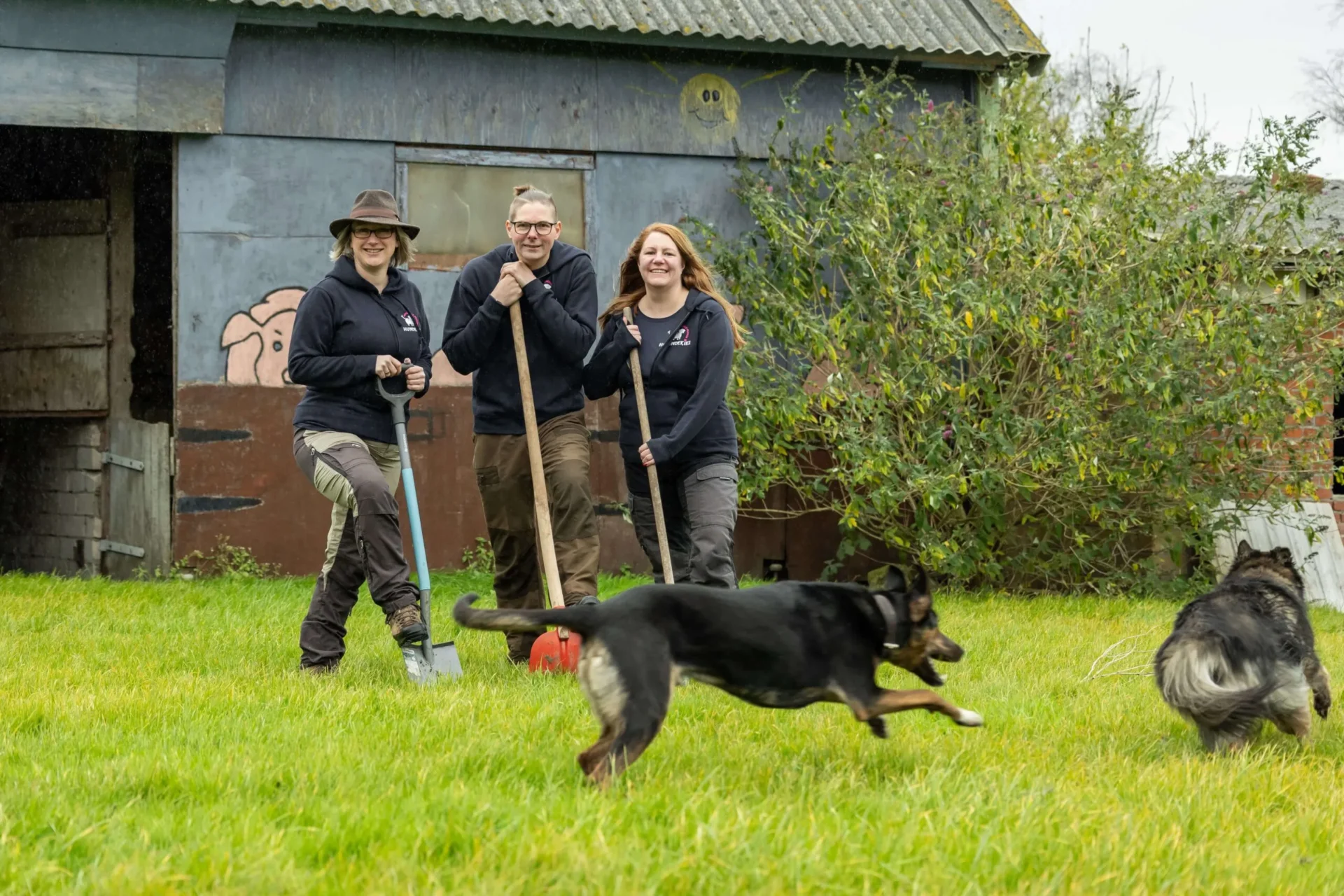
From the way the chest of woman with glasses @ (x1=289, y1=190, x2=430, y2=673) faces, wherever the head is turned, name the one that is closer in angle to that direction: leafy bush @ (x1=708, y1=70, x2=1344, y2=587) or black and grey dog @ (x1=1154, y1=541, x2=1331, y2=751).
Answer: the black and grey dog

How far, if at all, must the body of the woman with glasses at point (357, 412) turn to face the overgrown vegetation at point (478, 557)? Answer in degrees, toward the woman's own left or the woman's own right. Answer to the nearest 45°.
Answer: approximately 135° to the woman's own left

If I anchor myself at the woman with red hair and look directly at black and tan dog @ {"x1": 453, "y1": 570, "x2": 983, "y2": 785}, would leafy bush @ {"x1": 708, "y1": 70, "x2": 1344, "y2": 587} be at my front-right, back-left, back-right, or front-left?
back-left

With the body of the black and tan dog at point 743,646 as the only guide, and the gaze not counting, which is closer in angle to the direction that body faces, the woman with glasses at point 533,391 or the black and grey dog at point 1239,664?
the black and grey dog

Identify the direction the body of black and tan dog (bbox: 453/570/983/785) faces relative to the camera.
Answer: to the viewer's right

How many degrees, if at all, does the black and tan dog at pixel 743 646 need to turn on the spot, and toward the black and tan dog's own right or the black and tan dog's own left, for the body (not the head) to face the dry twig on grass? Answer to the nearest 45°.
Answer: approximately 45° to the black and tan dog's own left

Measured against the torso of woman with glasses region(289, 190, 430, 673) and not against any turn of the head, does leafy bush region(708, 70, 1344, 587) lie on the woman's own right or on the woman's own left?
on the woman's own left

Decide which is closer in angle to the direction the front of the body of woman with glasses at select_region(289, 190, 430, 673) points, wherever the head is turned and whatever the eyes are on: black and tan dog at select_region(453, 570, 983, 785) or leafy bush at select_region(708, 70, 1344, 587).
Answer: the black and tan dog

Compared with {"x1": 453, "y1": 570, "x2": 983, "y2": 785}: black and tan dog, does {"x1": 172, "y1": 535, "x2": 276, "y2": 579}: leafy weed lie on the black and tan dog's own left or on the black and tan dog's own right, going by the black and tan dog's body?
on the black and tan dog's own left

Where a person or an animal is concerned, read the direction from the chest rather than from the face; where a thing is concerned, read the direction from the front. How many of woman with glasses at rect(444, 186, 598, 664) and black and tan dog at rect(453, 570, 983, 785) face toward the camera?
1
